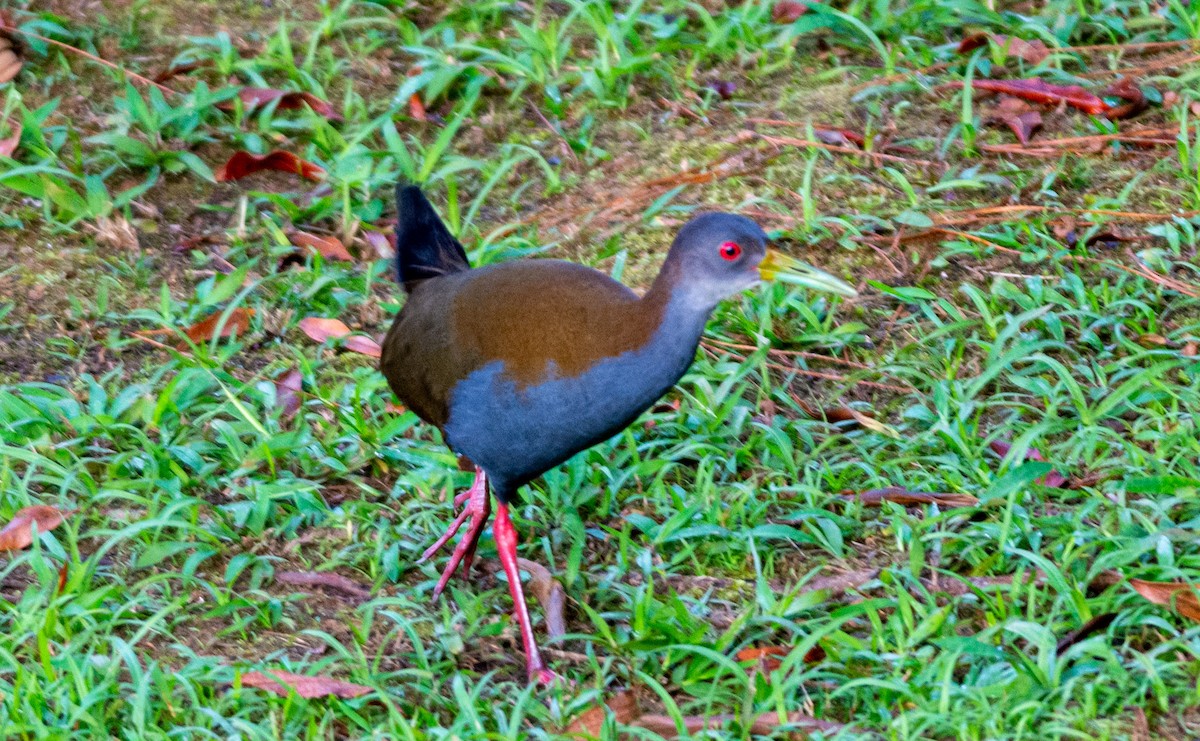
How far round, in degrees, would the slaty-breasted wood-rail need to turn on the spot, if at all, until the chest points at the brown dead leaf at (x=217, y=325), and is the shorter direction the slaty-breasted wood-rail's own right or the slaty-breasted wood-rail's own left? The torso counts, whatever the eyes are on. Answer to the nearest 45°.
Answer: approximately 135° to the slaty-breasted wood-rail's own left

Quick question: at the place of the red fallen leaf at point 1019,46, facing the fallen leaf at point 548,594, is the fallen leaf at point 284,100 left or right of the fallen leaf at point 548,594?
right

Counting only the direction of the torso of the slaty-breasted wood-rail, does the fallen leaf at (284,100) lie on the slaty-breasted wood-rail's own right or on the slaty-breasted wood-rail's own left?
on the slaty-breasted wood-rail's own left

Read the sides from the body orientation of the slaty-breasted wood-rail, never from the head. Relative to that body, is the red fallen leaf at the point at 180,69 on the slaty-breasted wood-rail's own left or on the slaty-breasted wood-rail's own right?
on the slaty-breasted wood-rail's own left

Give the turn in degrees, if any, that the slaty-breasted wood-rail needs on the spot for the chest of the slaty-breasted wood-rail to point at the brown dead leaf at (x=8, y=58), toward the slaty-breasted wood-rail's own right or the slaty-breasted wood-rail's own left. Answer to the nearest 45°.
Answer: approximately 135° to the slaty-breasted wood-rail's own left

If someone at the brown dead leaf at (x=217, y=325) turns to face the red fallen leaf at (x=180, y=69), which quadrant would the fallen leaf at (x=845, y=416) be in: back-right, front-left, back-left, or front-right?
back-right

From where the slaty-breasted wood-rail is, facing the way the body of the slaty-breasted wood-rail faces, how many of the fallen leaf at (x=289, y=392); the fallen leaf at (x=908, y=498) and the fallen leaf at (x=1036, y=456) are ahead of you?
2

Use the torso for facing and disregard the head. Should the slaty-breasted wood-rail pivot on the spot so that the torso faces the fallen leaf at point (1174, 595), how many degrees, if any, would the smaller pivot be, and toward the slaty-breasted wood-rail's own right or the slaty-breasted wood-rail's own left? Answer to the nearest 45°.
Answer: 0° — it already faces it

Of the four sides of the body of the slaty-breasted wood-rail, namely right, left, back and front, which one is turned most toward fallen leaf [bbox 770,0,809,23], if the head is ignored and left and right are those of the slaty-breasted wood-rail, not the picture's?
left

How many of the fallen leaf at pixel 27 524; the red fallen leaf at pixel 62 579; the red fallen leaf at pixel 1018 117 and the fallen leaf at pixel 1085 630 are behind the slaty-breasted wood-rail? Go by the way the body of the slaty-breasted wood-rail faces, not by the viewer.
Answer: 2

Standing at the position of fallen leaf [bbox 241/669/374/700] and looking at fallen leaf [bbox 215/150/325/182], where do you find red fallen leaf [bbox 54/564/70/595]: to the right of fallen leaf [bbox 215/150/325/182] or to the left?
left

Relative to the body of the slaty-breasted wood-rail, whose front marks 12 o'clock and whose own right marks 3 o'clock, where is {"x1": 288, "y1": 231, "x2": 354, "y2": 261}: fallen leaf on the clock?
The fallen leaf is roughly at 8 o'clock from the slaty-breasted wood-rail.

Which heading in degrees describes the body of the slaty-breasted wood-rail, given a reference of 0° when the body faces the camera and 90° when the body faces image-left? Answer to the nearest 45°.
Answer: approximately 270°

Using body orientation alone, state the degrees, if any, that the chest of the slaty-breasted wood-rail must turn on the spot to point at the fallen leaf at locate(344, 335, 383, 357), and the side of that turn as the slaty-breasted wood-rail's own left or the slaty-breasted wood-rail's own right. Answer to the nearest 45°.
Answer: approximately 135° to the slaty-breasted wood-rail's own left
